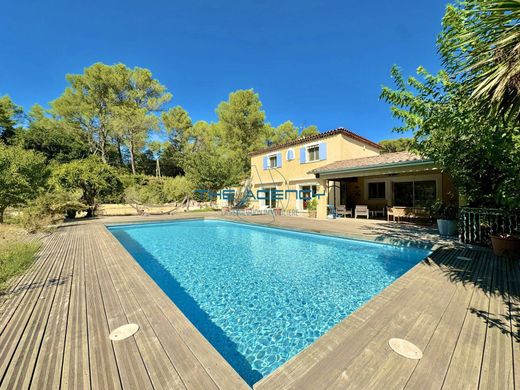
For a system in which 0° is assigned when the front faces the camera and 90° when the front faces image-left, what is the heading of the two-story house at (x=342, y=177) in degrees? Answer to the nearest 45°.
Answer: approximately 45°

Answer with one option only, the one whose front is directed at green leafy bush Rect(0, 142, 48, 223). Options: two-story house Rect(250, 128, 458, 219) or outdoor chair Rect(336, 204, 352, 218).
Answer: the two-story house

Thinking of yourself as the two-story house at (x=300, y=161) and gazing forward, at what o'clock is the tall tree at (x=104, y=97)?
The tall tree is roughly at 2 o'clock from the two-story house.

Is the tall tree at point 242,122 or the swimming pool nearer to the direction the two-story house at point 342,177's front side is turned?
the swimming pool

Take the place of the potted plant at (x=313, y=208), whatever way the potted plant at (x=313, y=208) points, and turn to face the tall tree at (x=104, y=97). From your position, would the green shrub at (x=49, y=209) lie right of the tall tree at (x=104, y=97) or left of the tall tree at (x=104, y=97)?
left

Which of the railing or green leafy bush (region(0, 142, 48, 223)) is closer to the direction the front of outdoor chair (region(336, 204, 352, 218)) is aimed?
the railing
